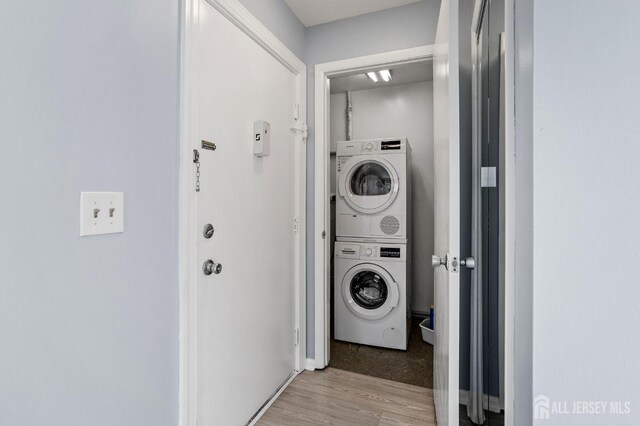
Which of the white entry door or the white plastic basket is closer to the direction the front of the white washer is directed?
the white entry door

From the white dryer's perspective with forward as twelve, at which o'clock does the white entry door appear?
The white entry door is roughly at 1 o'clock from the white dryer.

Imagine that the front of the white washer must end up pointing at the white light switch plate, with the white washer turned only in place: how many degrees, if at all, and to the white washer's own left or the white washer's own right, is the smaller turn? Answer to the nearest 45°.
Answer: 0° — it already faces it

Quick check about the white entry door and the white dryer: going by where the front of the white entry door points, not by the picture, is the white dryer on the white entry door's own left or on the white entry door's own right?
on the white entry door's own left

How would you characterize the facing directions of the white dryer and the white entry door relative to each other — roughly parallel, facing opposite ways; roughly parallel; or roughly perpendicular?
roughly perpendicular

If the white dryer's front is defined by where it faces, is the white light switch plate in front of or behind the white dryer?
in front

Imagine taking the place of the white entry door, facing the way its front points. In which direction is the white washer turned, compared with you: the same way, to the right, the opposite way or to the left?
to the right

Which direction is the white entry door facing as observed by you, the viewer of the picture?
facing the viewer and to the right of the viewer

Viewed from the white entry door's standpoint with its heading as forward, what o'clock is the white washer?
The white washer is roughly at 9 o'clock from the white entry door.

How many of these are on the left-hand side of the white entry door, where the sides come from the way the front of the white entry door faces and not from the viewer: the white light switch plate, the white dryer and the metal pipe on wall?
2

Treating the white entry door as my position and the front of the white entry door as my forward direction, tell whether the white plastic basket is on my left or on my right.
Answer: on my left

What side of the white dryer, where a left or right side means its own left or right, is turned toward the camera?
front
